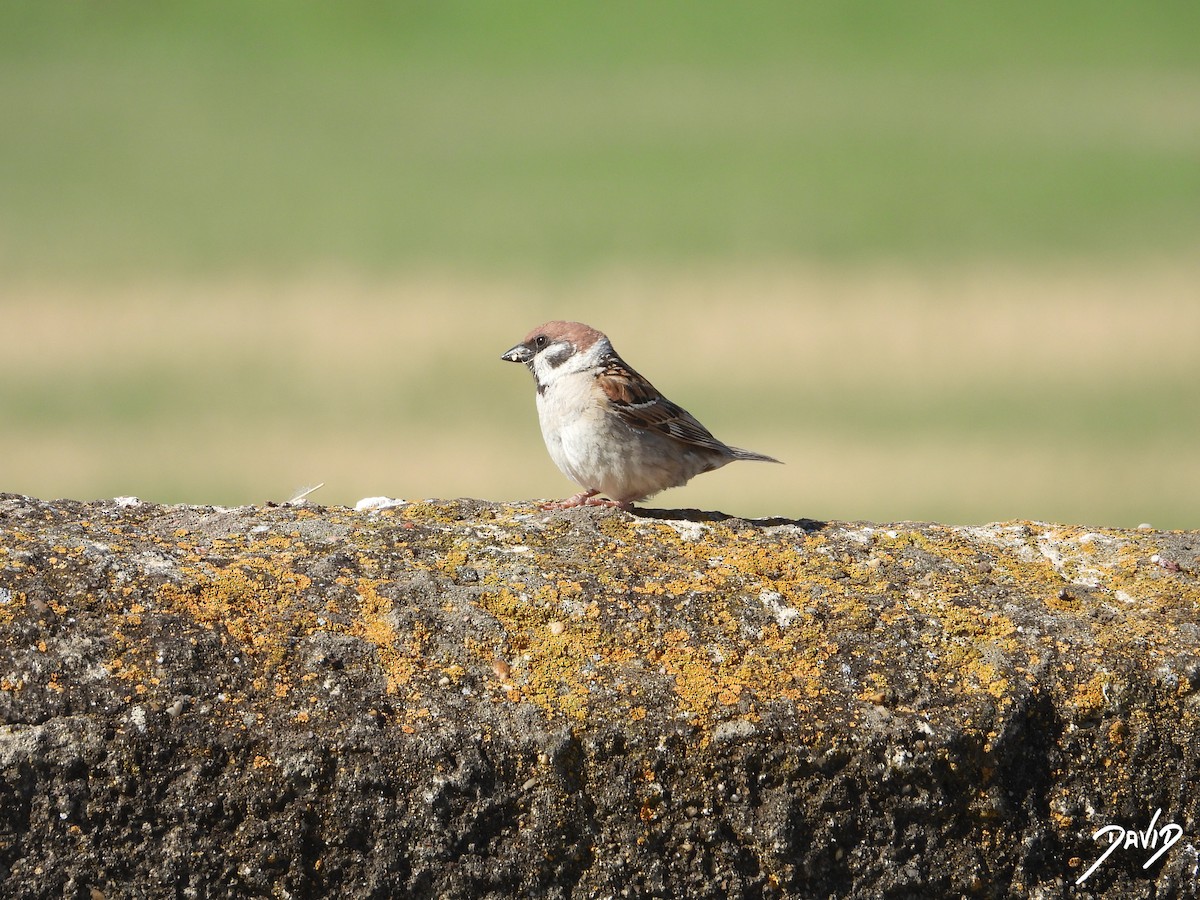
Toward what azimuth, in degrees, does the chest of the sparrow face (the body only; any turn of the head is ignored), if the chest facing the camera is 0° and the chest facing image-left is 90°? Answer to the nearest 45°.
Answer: approximately 90°
